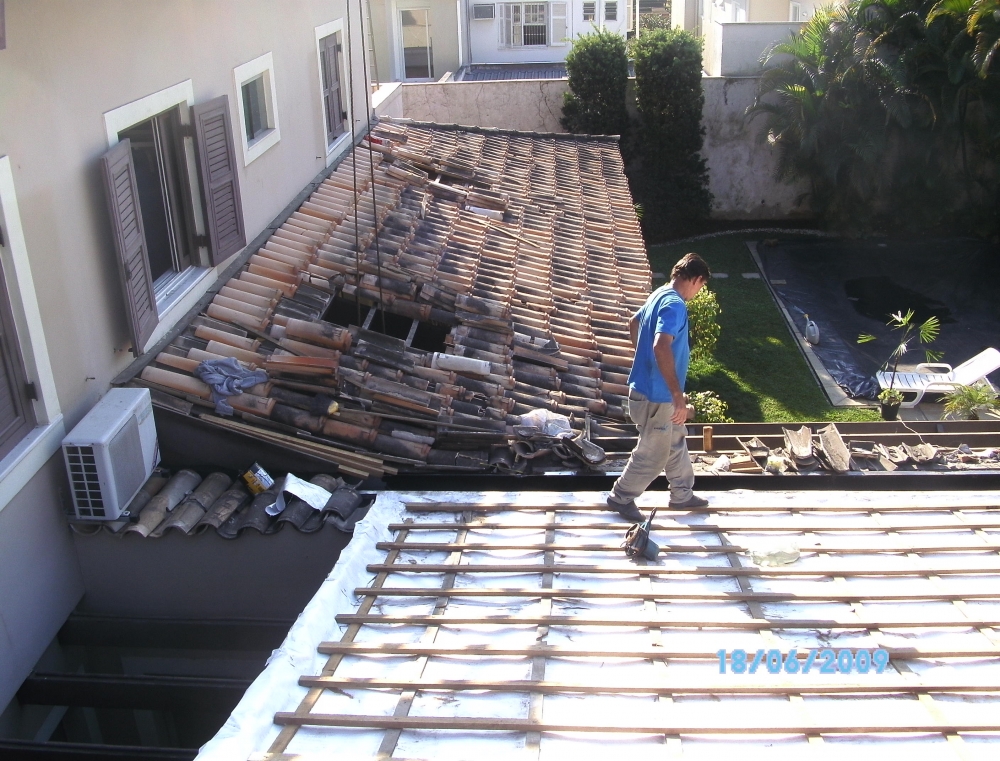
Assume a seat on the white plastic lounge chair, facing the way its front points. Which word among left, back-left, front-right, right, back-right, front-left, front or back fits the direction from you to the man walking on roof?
left

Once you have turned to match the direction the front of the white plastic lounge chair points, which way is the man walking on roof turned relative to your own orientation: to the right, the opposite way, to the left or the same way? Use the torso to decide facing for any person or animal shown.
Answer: the opposite way

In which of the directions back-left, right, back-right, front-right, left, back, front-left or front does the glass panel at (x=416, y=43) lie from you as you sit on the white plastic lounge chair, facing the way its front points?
front-right

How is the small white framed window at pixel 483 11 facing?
toward the camera

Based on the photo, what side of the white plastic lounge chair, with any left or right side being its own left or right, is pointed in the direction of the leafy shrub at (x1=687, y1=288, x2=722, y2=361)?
front

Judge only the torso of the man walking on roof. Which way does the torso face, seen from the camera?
to the viewer's right

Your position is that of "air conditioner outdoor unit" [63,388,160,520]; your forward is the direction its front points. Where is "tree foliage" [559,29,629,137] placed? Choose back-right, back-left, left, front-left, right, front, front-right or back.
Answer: left

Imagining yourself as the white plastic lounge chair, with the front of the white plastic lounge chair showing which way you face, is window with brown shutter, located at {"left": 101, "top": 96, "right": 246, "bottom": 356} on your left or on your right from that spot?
on your left

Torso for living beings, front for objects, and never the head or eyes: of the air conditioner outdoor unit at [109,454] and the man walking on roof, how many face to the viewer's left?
0

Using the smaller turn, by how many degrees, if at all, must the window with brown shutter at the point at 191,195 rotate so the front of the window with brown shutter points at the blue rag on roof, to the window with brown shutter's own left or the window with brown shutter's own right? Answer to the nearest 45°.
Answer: approximately 45° to the window with brown shutter's own right

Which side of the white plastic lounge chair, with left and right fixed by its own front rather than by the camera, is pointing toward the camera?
left

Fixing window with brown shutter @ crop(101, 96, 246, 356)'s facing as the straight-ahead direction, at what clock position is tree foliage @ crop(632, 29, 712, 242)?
The tree foliage is roughly at 9 o'clock from the window with brown shutter.

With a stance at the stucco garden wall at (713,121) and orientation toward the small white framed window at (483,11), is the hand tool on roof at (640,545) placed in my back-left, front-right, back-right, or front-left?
back-left

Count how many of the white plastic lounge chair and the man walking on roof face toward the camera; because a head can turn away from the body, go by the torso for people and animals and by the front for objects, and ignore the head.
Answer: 0

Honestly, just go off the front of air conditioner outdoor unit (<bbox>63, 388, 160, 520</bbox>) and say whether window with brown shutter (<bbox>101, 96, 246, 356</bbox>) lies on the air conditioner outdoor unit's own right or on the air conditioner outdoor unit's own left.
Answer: on the air conditioner outdoor unit's own left
